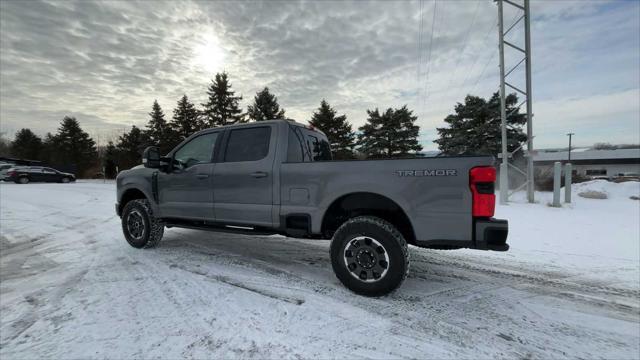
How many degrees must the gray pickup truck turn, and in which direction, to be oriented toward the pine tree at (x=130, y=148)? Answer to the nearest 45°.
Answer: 0° — it already faces it

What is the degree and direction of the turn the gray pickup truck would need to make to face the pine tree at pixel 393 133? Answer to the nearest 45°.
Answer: approximately 45° to its right

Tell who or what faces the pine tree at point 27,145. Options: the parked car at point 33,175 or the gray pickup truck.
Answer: the gray pickup truck

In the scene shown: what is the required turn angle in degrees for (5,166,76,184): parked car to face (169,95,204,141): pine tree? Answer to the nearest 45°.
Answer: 0° — it already faces it

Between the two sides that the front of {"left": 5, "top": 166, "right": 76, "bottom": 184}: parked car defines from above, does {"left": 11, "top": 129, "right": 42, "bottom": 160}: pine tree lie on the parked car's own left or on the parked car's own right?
on the parked car's own left

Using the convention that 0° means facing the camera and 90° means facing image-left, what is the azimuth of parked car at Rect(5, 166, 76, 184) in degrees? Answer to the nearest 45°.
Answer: approximately 270°

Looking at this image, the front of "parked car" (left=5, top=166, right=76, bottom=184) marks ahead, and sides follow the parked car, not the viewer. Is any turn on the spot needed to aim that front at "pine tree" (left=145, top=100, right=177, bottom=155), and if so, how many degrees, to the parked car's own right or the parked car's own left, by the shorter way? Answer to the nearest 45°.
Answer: approximately 45° to the parked car's own left

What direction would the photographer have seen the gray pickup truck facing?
facing away from the viewer and to the left of the viewer
